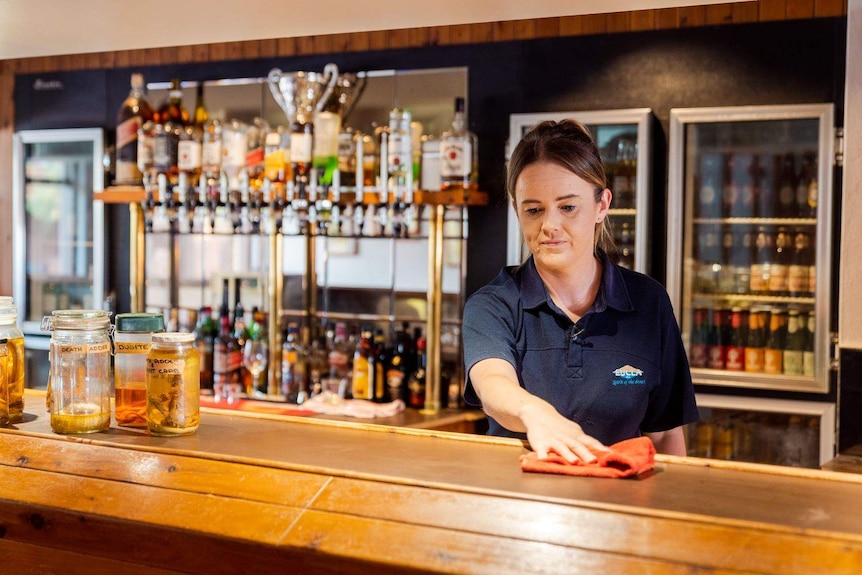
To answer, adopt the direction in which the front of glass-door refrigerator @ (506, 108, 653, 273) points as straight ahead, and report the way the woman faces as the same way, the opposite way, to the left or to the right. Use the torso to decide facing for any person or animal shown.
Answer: the same way

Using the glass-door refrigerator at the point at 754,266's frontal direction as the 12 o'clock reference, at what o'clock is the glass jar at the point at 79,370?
The glass jar is roughly at 1 o'clock from the glass-door refrigerator.

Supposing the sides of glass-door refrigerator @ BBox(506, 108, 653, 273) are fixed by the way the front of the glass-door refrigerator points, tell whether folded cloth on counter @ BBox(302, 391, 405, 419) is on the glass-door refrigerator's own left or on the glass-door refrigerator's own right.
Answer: on the glass-door refrigerator's own right

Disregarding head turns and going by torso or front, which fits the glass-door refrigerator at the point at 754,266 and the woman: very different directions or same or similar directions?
same or similar directions

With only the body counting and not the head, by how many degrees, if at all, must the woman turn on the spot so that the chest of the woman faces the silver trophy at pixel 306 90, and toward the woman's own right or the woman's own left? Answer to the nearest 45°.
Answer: approximately 135° to the woman's own right

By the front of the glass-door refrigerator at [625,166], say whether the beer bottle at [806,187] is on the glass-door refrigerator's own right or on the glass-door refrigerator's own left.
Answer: on the glass-door refrigerator's own left

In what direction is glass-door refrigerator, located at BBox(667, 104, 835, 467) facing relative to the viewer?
toward the camera

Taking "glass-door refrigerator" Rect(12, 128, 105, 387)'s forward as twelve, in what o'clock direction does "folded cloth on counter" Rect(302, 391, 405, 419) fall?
The folded cloth on counter is roughly at 11 o'clock from the glass-door refrigerator.

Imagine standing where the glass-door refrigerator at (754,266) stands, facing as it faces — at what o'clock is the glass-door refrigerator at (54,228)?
the glass-door refrigerator at (54,228) is roughly at 3 o'clock from the glass-door refrigerator at (754,266).

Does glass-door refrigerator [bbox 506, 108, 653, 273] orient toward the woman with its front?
yes

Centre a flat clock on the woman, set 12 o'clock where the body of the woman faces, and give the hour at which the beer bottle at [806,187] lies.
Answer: The beer bottle is roughly at 7 o'clock from the woman.

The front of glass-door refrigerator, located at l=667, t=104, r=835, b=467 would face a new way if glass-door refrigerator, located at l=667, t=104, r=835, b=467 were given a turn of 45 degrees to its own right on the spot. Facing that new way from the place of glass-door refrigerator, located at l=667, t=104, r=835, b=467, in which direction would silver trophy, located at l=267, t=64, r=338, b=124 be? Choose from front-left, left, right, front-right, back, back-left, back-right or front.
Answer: front-right

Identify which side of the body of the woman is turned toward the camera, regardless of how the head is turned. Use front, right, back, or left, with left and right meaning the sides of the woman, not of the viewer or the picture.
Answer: front

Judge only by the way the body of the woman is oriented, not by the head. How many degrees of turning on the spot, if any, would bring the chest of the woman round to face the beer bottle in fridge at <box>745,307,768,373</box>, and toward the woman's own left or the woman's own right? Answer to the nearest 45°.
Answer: approximately 180°

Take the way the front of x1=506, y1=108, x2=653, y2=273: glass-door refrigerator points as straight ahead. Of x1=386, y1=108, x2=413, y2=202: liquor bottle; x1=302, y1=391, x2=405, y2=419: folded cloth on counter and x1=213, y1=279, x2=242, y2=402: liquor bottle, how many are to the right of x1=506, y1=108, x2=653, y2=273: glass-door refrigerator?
3

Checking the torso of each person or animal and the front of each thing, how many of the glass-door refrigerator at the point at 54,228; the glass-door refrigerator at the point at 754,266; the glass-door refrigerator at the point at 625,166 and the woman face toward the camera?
4

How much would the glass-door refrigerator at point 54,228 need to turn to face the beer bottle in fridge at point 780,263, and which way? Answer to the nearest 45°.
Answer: approximately 45° to its left

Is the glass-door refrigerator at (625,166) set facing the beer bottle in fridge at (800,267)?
no

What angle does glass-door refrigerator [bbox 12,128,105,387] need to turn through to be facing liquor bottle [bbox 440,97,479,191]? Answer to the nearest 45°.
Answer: approximately 45° to its left

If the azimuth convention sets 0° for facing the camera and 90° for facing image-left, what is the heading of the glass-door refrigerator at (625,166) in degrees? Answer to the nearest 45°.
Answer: approximately 0°

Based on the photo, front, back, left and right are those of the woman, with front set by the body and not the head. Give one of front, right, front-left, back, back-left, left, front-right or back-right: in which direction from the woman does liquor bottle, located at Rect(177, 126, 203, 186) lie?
back-right

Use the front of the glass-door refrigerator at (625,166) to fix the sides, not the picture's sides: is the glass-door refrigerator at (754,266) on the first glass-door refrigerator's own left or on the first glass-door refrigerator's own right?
on the first glass-door refrigerator's own left

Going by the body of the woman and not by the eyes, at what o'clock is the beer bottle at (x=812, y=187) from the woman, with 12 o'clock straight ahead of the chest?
The beer bottle is roughly at 7 o'clock from the woman.

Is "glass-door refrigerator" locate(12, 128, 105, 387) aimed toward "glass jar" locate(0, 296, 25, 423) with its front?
yes

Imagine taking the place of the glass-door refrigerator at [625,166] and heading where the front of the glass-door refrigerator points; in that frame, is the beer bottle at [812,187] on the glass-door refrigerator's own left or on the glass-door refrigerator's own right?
on the glass-door refrigerator's own left

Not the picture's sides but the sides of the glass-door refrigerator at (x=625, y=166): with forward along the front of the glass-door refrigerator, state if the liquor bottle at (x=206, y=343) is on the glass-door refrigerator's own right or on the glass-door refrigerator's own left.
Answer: on the glass-door refrigerator's own right
